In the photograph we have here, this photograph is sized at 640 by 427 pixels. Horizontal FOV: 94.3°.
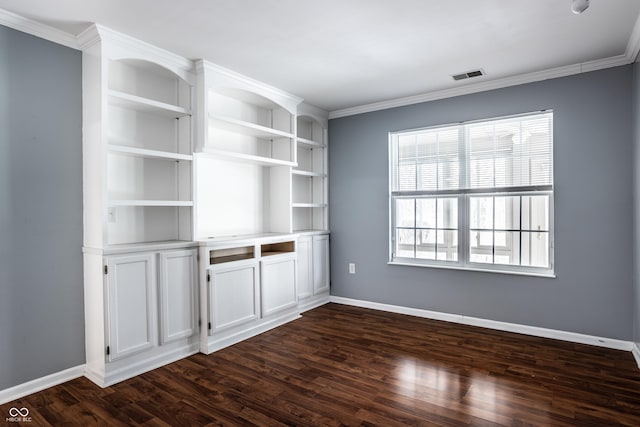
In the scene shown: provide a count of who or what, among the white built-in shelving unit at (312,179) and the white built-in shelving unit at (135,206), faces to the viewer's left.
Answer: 0

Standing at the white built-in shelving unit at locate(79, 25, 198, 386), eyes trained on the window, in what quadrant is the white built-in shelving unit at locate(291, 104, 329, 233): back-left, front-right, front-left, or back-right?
front-left

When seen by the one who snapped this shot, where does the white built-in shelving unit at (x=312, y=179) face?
facing the viewer and to the right of the viewer

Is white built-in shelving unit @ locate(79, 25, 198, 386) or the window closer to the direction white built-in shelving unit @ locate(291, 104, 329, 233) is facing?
the window

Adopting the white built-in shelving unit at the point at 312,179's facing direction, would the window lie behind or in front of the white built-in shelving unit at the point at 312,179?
in front

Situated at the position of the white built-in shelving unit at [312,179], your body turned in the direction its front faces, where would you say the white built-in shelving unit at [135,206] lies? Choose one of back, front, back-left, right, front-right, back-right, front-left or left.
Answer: right

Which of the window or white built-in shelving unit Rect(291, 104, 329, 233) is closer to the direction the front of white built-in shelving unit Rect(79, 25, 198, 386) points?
the window

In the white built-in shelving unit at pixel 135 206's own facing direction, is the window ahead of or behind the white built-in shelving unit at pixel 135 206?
ahead

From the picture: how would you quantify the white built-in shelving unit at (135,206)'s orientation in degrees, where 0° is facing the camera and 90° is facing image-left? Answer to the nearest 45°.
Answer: approximately 315°
